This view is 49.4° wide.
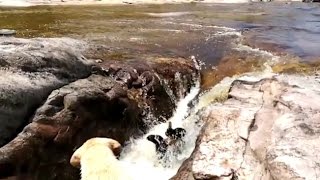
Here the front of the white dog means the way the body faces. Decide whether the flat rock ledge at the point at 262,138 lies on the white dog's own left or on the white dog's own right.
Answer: on the white dog's own right

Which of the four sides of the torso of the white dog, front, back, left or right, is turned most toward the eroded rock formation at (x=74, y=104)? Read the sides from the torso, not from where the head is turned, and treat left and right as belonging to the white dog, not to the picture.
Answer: front

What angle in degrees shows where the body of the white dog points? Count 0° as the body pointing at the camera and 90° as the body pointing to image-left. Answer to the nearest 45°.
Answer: approximately 180°

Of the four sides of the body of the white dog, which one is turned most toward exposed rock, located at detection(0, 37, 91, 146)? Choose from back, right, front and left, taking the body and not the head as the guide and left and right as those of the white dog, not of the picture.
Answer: front

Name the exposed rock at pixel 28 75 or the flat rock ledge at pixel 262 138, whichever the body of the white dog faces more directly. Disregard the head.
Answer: the exposed rock

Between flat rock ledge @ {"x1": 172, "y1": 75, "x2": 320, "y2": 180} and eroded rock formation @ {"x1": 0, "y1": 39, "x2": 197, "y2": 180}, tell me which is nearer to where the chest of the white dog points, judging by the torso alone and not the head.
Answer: the eroded rock formation

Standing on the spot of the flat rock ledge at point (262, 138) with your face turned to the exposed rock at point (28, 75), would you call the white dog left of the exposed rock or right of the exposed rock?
left
